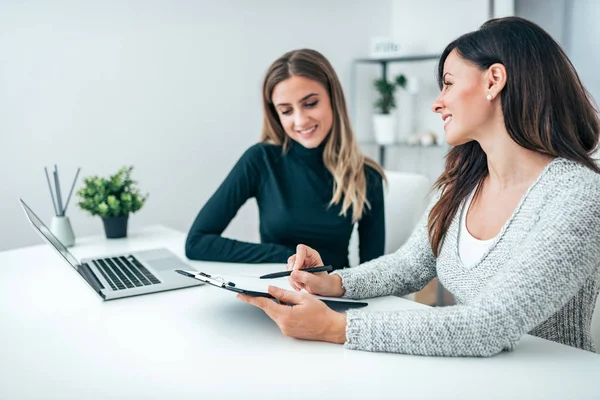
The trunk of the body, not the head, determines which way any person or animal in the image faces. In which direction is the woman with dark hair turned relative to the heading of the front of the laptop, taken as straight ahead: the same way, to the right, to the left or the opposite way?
the opposite way

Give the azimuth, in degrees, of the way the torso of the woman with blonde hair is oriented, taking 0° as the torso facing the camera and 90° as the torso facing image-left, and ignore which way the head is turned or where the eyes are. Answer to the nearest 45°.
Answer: approximately 0°

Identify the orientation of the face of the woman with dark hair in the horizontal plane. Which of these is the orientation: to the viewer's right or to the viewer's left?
to the viewer's left

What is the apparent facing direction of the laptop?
to the viewer's right

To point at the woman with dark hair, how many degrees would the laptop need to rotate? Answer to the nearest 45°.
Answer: approximately 45° to its right

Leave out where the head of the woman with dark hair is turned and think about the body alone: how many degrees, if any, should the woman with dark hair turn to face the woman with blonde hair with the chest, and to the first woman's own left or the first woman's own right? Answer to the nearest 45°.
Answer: approximately 90° to the first woman's own right

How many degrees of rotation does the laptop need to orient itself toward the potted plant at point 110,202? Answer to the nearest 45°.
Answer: approximately 90° to its left

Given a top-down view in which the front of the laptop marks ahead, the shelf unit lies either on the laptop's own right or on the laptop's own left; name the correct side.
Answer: on the laptop's own left

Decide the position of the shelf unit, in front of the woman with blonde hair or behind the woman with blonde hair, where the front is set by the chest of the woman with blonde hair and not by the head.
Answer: behind

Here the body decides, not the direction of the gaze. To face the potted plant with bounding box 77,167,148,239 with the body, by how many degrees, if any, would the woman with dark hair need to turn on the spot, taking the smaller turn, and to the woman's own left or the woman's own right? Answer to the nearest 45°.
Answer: approximately 90° to the woman's own right

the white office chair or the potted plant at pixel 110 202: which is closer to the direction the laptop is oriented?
the white office chair
